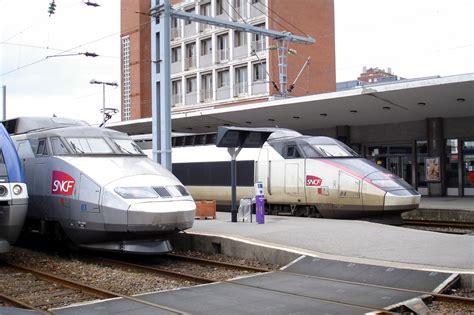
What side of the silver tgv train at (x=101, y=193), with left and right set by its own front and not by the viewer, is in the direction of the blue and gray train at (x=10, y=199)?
right

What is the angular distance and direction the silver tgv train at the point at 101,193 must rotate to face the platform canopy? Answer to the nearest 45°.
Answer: approximately 90° to its left

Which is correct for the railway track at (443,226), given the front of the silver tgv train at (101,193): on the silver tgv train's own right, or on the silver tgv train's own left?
on the silver tgv train's own left

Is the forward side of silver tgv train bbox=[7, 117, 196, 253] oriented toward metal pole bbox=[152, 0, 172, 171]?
no

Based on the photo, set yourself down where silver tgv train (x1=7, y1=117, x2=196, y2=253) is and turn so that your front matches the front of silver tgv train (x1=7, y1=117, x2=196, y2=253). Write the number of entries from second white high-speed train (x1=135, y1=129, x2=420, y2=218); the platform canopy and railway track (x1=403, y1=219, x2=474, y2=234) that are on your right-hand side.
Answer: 0

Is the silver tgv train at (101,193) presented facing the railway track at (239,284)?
yes

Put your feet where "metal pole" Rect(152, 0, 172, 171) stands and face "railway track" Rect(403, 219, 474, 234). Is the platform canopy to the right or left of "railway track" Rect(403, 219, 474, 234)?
left

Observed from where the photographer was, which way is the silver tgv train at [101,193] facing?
facing the viewer and to the right of the viewer

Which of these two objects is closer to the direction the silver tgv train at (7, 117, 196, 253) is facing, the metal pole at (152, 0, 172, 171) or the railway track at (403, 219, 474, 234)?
the railway track

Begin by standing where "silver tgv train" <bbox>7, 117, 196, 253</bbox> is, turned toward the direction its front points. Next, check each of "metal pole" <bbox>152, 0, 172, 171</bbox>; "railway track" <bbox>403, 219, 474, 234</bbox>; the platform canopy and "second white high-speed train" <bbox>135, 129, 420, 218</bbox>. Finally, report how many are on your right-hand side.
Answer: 0

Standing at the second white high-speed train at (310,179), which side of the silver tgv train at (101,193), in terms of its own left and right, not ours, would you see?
left

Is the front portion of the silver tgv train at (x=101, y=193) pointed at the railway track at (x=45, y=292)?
no
